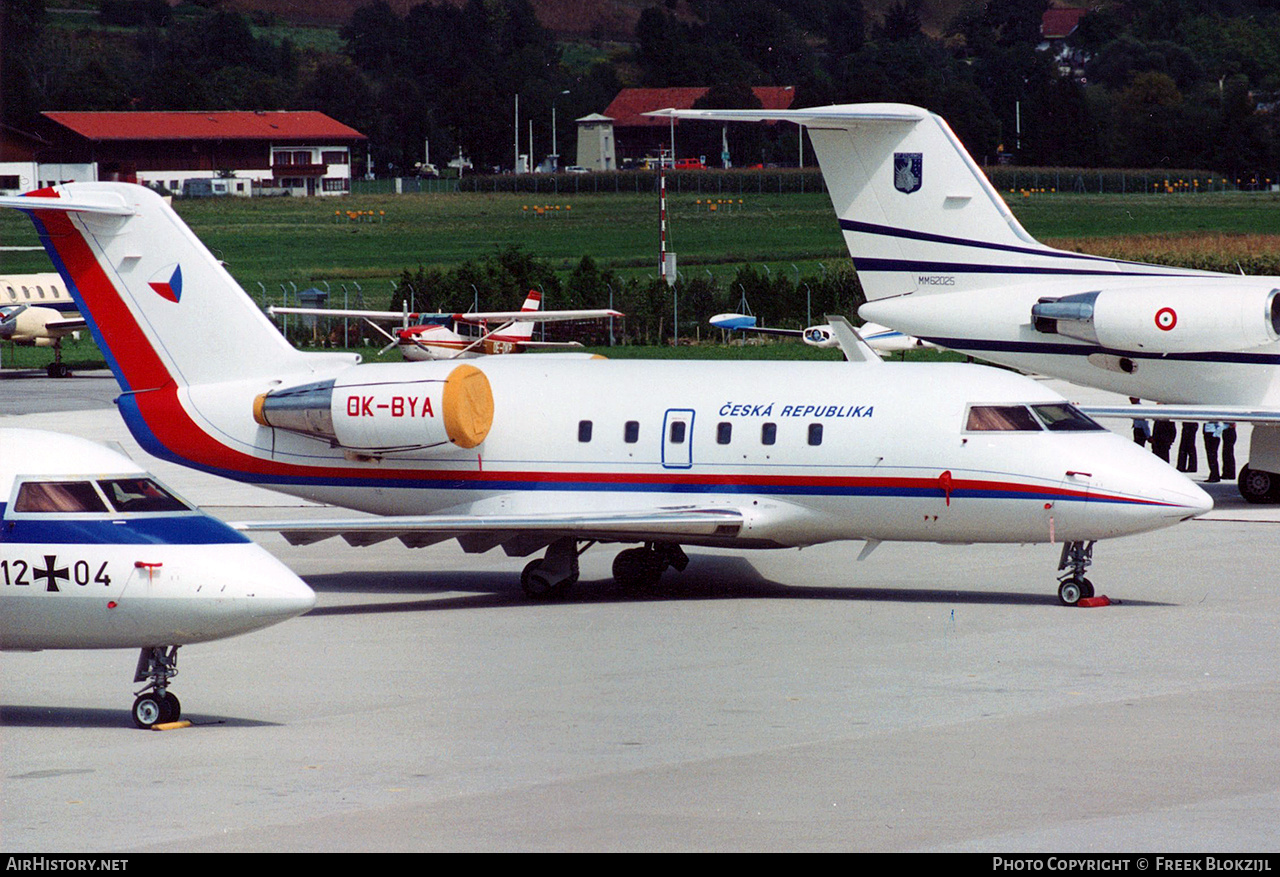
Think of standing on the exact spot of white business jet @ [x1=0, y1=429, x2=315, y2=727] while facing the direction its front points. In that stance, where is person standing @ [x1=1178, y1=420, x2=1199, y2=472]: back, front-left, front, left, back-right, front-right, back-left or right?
front-left

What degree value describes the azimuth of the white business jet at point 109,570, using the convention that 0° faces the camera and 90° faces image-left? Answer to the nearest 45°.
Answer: approximately 270°

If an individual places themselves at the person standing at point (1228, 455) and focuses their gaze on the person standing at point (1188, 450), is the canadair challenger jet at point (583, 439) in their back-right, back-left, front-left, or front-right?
front-left

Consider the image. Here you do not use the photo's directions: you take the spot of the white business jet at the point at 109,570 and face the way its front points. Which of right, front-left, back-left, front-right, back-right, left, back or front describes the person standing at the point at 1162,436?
front-left

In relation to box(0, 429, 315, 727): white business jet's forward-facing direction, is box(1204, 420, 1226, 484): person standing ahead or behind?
ahead

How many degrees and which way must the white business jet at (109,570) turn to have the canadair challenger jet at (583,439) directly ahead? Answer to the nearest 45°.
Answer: approximately 45° to its left
